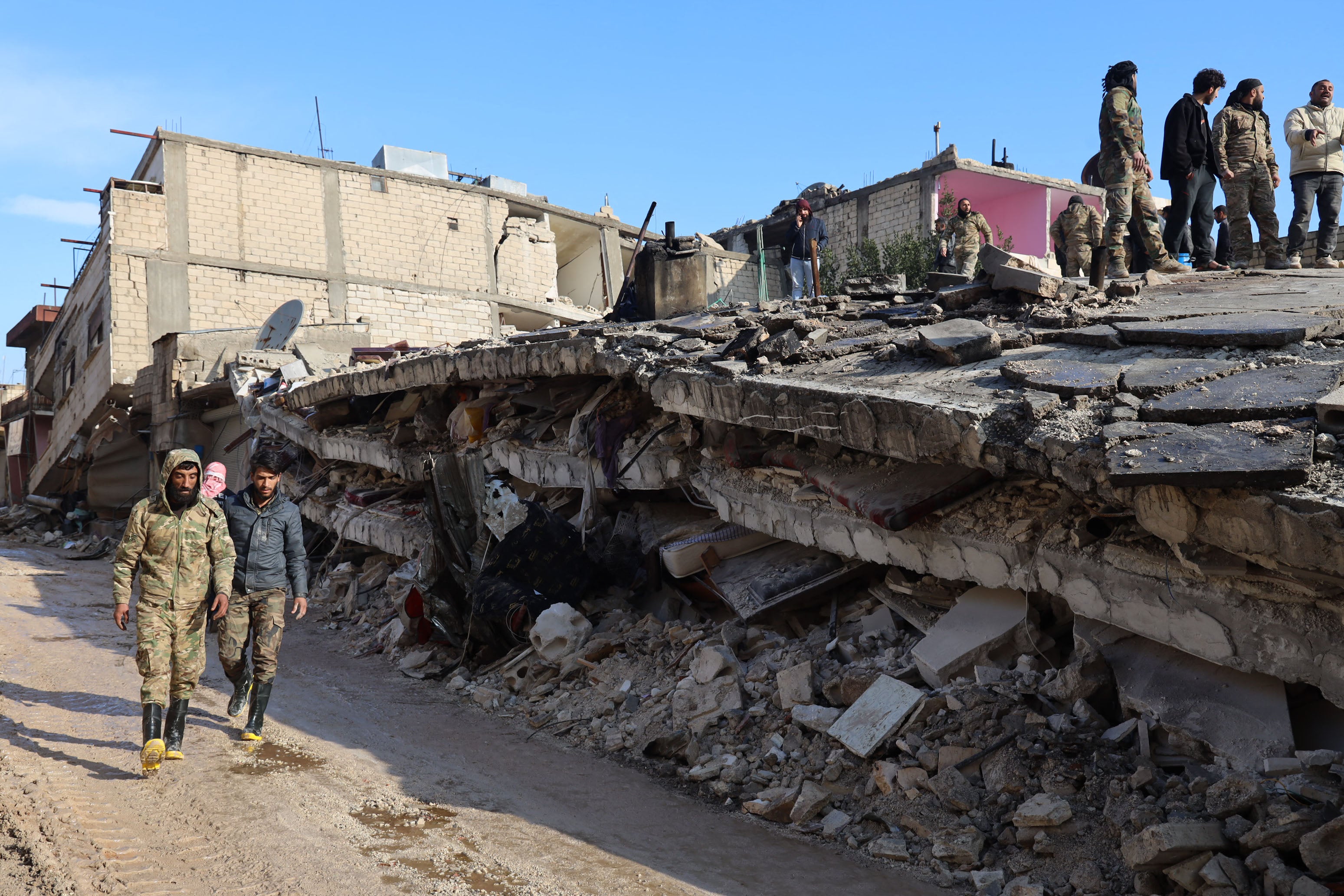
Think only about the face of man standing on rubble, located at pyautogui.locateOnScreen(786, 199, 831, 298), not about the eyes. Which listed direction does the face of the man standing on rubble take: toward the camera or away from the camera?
toward the camera

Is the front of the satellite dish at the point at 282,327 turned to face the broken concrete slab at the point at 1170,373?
no

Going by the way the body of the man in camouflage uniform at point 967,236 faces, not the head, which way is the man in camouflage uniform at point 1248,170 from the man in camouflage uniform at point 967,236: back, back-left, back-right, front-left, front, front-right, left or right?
front-left

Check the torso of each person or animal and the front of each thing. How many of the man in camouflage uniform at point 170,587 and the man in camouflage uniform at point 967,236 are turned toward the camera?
2

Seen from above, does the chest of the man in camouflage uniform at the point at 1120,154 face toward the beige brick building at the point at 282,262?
no

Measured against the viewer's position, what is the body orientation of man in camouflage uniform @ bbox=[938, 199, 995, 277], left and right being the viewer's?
facing the viewer

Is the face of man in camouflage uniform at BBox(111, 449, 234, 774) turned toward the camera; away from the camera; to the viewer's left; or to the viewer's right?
toward the camera

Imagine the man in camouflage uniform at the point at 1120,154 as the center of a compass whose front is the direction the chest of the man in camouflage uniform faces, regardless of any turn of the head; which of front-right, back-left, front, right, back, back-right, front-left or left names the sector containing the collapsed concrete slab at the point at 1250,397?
right

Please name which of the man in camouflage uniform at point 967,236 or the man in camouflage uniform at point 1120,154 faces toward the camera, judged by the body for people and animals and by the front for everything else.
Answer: the man in camouflage uniform at point 967,236

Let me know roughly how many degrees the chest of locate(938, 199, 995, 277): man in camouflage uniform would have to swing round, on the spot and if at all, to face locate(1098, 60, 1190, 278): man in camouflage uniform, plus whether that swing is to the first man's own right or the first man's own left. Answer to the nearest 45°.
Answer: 0° — they already face them

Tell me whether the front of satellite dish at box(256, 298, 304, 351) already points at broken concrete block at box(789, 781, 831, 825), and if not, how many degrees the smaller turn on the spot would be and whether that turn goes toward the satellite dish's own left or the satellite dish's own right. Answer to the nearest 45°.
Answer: approximately 45° to the satellite dish's own left

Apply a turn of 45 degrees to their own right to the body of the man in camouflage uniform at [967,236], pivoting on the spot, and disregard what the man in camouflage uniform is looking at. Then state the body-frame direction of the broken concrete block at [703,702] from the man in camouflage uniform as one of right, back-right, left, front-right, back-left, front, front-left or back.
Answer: front-left
